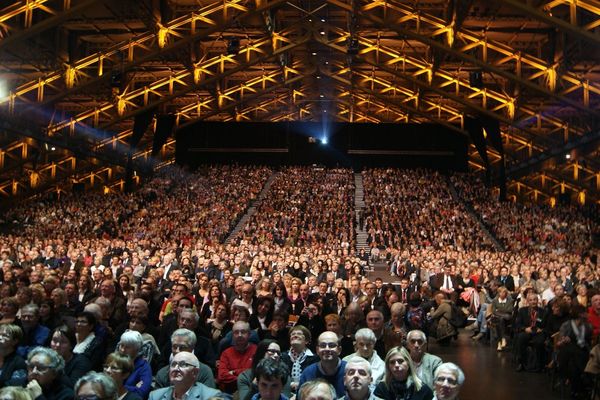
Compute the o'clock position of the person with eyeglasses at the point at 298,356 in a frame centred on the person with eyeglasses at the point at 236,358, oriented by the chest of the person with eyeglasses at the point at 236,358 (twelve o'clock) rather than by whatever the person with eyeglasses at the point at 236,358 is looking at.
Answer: the person with eyeglasses at the point at 298,356 is roughly at 10 o'clock from the person with eyeglasses at the point at 236,358.

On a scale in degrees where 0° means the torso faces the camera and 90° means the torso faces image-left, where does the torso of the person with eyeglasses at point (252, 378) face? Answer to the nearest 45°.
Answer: approximately 315°

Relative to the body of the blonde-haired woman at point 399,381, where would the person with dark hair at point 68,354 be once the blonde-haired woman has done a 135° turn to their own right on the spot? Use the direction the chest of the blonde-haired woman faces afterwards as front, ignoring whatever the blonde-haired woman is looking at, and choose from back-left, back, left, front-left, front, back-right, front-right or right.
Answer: front-left

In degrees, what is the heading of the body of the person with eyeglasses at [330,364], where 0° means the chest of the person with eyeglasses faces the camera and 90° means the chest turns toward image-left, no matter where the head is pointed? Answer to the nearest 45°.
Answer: approximately 0°

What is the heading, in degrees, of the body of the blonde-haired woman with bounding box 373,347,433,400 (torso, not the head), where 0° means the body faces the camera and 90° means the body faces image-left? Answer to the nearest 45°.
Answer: approximately 0°

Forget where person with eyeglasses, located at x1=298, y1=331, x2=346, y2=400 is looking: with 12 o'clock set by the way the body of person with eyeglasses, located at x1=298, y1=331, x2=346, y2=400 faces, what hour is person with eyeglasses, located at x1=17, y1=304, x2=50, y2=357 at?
person with eyeglasses, located at x1=17, y1=304, x2=50, y2=357 is roughly at 4 o'clock from person with eyeglasses, located at x1=298, y1=331, x2=346, y2=400.

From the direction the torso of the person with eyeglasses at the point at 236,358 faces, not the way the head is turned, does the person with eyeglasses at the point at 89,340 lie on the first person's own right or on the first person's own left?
on the first person's own right

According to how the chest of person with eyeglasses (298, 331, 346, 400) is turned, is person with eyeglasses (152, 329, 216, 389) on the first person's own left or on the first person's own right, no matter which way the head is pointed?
on the first person's own right

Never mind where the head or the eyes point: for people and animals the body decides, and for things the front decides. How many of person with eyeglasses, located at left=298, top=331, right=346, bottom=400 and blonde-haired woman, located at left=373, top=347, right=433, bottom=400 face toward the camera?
2
